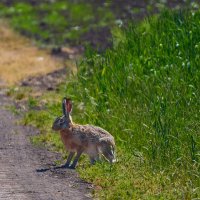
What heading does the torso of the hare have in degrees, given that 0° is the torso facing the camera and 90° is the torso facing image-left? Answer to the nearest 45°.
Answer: approximately 90°
